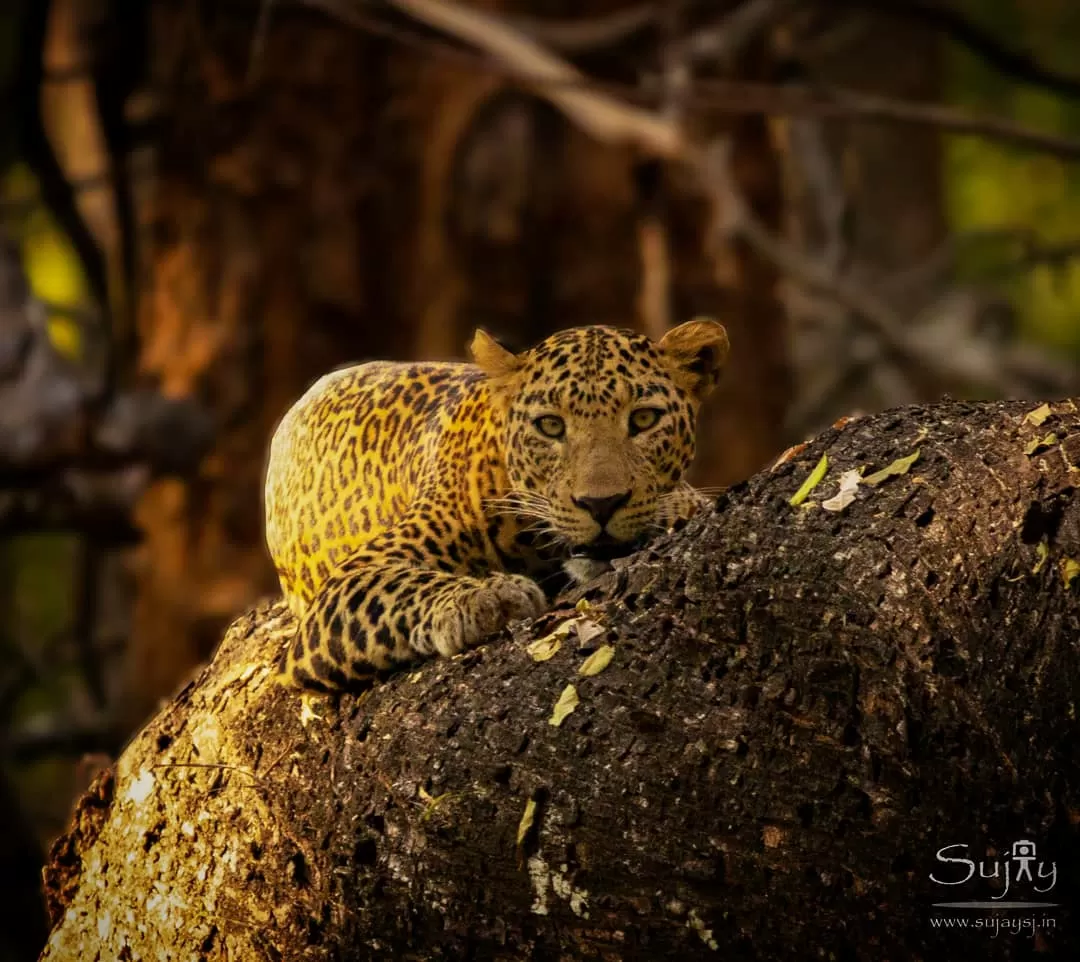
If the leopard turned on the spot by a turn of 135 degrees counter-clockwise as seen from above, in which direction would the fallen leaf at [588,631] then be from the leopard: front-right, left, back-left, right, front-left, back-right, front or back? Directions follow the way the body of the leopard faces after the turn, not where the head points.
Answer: back

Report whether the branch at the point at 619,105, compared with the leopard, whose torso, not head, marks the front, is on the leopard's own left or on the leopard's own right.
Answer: on the leopard's own left

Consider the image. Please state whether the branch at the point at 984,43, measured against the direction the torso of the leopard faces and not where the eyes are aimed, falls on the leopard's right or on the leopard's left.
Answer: on the leopard's left

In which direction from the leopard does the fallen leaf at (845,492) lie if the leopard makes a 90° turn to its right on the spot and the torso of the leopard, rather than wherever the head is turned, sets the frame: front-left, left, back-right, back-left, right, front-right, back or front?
left

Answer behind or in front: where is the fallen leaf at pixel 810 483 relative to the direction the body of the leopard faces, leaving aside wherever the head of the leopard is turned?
in front

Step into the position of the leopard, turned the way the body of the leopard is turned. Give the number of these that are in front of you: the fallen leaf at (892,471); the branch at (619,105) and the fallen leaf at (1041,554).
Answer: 2

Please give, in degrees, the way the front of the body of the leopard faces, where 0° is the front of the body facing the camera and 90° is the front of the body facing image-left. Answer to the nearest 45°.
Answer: approximately 315°

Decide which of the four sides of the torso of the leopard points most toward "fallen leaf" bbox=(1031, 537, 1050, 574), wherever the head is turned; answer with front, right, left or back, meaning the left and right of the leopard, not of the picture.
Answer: front

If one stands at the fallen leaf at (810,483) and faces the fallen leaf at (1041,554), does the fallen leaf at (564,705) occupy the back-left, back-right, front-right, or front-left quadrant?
back-right

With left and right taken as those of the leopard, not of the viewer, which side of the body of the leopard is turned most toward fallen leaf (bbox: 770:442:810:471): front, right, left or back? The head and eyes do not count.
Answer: front

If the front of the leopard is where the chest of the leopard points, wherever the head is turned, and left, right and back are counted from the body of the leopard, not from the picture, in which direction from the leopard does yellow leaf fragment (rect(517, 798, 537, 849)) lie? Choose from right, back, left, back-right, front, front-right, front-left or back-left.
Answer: front-right
